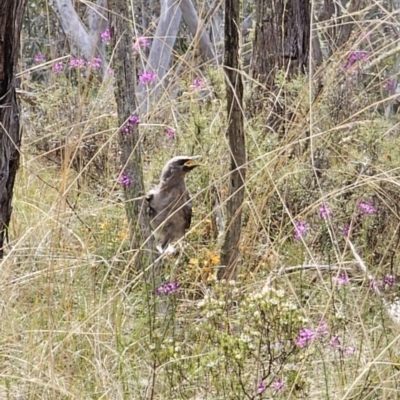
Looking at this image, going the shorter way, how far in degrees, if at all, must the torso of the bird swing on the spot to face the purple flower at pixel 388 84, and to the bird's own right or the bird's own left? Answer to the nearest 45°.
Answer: approximately 90° to the bird's own left

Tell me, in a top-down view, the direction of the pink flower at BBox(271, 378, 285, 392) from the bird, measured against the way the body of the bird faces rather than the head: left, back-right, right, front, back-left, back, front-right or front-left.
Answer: front-right

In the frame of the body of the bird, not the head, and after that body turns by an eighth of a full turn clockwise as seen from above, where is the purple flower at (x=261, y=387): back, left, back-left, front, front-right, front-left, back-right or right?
front

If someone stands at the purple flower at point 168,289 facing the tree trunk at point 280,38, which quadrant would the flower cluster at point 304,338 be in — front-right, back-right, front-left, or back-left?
back-right

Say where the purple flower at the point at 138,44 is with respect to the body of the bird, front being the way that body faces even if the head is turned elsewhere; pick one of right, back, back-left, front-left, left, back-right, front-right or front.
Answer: back-left

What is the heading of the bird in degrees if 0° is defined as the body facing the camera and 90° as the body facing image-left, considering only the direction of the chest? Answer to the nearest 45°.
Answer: approximately 315°

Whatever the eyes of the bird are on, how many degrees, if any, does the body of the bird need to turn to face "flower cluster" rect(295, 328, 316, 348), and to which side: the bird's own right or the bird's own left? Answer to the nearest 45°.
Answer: approximately 45° to the bird's own left

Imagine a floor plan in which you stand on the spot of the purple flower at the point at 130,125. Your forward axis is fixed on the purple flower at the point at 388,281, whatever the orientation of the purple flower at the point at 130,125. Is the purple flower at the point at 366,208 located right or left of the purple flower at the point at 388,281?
left
